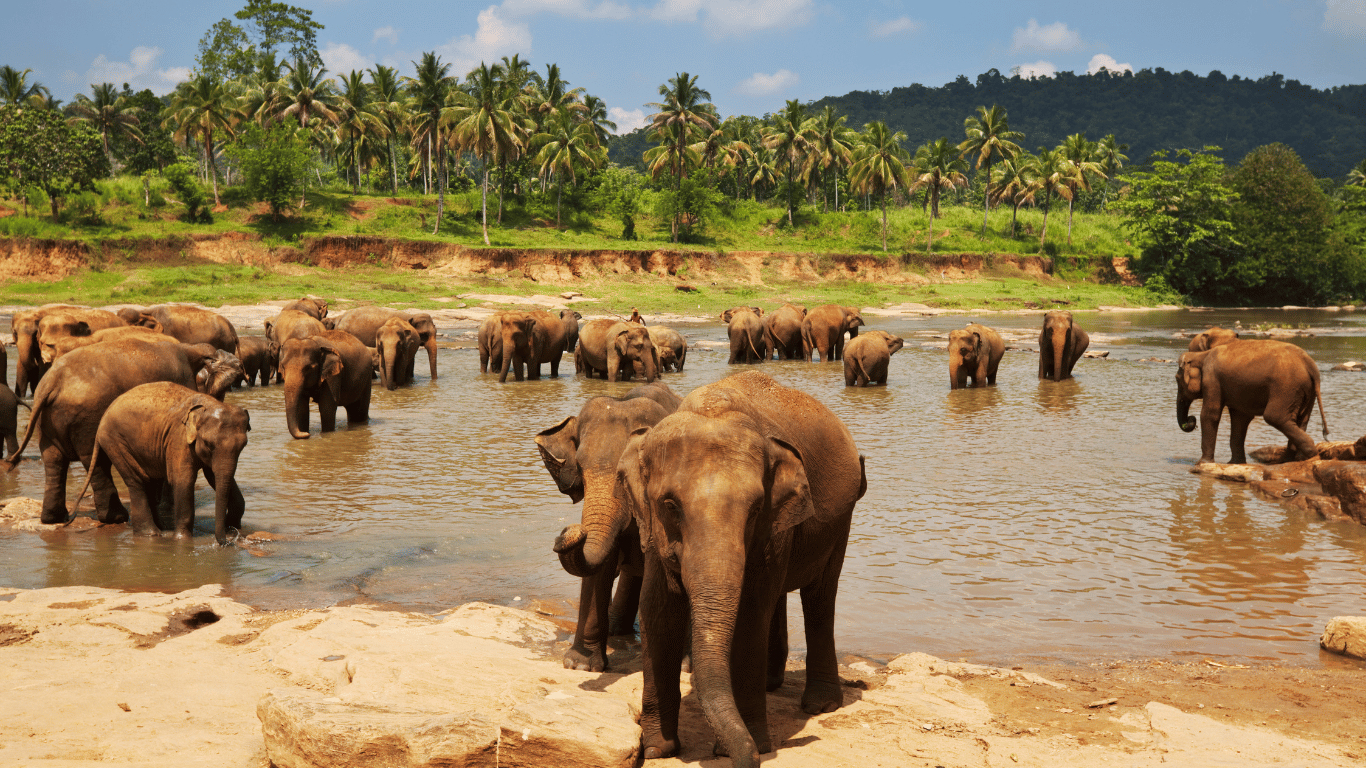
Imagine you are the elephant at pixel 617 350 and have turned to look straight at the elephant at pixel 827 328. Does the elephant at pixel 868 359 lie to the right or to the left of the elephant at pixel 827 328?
right

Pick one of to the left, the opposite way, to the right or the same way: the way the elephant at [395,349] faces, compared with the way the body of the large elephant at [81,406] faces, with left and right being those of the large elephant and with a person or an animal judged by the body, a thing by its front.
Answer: to the right

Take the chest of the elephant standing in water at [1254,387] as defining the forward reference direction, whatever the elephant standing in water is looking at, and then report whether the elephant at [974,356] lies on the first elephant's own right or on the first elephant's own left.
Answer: on the first elephant's own right

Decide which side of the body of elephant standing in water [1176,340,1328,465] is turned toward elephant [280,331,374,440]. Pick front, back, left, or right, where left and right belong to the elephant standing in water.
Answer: front

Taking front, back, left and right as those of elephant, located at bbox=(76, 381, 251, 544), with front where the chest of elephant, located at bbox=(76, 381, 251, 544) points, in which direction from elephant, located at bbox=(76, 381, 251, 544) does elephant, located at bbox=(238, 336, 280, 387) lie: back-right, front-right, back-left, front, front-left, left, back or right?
back-left

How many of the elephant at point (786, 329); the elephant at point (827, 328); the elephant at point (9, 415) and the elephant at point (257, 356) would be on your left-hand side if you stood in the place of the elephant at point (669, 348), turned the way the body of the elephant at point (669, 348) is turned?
2

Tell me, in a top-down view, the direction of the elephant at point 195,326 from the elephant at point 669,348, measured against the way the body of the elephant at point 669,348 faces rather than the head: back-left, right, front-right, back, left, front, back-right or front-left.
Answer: right

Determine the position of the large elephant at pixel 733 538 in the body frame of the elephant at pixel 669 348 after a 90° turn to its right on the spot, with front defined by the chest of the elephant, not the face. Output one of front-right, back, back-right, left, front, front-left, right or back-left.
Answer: front-left

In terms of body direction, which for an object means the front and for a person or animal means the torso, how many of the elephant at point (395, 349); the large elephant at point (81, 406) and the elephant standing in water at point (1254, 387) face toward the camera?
1

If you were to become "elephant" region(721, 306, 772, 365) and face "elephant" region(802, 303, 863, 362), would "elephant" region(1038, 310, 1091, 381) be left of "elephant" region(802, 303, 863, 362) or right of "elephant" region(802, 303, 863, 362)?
right

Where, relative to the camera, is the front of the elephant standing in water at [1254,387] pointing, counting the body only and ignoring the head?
to the viewer's left

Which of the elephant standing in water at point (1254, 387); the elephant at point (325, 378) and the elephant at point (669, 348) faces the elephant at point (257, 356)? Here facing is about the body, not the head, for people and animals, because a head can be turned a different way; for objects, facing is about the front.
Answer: the elephant standing in water

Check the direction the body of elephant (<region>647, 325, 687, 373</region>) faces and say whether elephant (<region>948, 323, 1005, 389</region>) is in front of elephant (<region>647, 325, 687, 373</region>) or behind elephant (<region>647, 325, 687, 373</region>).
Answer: in front

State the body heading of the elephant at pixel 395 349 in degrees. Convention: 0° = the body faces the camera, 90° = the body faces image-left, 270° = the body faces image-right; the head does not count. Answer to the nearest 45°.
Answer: approximately 0°

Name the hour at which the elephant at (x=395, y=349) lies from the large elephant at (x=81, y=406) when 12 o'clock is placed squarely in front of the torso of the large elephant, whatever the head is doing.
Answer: The elephant is roughly at 10 o'clock from the large elephant.

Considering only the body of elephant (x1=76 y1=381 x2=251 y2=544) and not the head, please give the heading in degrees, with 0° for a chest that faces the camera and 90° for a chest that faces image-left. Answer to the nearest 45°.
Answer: approximately 315°

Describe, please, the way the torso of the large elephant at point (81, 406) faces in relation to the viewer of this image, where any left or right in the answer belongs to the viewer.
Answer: facing to the right of the viewer
